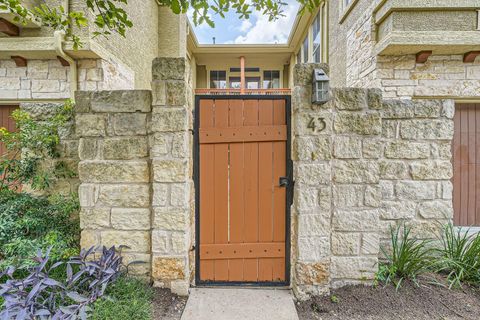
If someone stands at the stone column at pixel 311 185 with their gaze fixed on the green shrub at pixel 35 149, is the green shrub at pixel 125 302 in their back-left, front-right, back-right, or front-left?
front-left

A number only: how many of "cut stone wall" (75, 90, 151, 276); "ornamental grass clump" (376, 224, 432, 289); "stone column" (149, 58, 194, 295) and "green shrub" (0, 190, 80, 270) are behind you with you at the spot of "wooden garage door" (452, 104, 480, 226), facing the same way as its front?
0

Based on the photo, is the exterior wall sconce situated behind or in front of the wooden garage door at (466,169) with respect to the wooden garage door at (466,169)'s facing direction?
in front

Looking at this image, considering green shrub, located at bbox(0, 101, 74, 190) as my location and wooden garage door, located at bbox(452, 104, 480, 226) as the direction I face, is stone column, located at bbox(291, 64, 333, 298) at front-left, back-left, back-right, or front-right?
front-right

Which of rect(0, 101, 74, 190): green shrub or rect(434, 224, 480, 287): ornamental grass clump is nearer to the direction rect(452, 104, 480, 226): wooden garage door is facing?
the ornamental grass clump

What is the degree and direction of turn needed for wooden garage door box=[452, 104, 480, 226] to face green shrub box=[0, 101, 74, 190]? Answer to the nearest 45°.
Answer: approximately 45° to its right

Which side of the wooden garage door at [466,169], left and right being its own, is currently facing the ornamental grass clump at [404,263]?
front

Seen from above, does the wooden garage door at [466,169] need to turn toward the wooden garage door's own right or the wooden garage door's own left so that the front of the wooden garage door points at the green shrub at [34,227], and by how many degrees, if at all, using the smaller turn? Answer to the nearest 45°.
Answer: approximately 45° to the wooden garage door's own right

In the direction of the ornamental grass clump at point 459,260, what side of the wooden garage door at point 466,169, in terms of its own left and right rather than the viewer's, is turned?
front

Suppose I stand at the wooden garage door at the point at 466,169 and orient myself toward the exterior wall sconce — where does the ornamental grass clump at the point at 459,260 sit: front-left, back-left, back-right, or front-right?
front-left

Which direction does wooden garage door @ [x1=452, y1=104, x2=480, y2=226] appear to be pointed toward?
toward the camera

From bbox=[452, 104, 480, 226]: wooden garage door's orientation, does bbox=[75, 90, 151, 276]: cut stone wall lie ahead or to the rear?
ahead

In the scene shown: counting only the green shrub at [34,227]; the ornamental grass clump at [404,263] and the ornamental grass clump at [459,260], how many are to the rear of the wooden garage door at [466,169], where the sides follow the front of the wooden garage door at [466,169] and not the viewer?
0

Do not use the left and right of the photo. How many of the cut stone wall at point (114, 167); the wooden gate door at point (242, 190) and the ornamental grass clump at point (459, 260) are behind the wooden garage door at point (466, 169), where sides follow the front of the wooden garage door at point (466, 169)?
0
